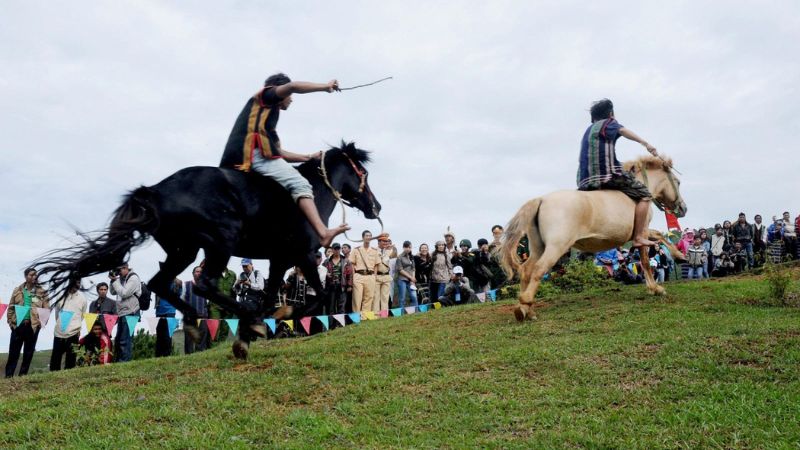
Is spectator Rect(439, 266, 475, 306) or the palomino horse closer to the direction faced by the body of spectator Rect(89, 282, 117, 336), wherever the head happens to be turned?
the palomino horse

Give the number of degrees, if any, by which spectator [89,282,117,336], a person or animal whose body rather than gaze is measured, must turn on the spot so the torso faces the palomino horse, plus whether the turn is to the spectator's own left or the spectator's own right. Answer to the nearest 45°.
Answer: approximately 45° to the spectator's own left

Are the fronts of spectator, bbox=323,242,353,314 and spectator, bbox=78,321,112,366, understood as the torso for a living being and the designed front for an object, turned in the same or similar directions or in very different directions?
same or similar directions

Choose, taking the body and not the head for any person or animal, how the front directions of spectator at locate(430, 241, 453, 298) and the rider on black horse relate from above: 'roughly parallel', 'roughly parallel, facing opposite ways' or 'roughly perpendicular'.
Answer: roughly perpendicular

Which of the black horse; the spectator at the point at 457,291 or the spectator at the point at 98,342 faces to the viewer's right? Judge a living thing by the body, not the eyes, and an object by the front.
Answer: the black horse

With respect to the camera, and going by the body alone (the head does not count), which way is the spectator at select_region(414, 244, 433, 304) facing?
toward the camera

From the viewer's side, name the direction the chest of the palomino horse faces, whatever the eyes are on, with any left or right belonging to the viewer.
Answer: facing away from the viewer and to the right of the viewer

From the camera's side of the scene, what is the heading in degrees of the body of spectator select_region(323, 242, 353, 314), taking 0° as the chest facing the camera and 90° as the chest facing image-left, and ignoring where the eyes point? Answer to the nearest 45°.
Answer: approximately 0°

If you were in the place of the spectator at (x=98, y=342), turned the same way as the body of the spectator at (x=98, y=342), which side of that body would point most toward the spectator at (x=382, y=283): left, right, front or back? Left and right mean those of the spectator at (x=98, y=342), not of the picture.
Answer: left

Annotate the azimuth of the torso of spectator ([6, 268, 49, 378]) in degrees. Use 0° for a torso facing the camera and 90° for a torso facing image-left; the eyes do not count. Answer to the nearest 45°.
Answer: approximately 0°

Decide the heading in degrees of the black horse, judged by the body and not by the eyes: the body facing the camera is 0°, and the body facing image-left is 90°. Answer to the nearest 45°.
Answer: approximately 270°

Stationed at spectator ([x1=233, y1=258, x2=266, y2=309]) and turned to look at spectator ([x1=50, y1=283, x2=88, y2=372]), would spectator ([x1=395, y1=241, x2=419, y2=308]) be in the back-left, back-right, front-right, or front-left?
back-left

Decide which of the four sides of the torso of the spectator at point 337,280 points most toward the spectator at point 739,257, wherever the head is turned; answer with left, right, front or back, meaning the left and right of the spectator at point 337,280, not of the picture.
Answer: left

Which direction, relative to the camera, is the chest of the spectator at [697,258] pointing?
toward the camera

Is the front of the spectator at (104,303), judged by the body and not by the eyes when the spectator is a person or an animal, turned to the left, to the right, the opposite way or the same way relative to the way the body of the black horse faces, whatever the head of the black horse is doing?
to the right
